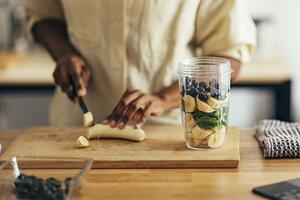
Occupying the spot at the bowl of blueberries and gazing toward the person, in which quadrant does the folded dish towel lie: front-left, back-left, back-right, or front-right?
front-right

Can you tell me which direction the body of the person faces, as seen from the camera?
toward the camera

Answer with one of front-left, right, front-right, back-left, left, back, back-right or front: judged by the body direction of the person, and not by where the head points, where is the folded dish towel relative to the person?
front-left

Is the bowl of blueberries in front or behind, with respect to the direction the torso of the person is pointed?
in front
